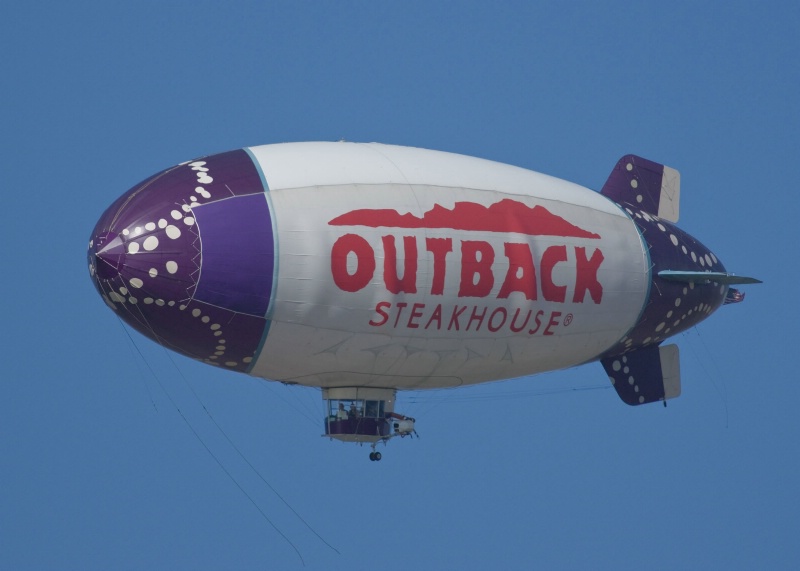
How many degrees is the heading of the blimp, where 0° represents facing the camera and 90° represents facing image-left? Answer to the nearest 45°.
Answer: approximately 45°
